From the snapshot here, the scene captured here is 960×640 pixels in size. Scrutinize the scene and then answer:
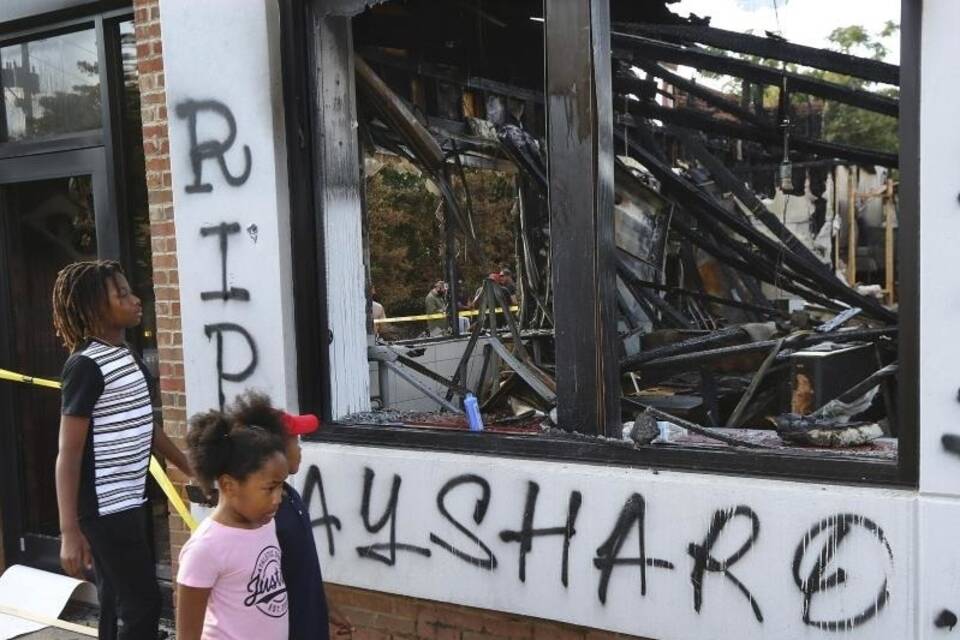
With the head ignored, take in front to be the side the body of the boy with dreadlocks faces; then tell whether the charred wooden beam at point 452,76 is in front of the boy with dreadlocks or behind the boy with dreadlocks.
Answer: in front

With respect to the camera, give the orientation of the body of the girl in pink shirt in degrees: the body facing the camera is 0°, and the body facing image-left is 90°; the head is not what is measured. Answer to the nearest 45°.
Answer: approximately 315°

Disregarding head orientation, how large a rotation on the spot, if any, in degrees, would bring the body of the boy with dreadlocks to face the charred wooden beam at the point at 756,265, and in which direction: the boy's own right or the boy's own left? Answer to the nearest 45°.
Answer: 0° — they already face it

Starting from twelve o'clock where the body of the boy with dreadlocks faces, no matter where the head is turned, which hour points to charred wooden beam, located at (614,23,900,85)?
The charred wooden beam is roughly at 10 o'clock from the boy with dreadlocks.

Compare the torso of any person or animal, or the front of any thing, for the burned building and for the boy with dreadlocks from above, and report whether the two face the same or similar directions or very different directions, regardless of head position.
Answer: very different directions

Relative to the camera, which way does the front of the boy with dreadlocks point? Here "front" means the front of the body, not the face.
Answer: to the viewer's right

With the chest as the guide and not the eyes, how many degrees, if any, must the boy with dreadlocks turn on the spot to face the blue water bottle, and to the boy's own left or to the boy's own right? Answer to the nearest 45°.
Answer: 0° — they already face it

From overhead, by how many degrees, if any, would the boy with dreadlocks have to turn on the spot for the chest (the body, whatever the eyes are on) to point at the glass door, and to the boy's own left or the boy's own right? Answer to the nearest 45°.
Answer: approximately 90° to the boy's own left

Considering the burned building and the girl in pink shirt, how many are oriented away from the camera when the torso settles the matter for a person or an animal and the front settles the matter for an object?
0

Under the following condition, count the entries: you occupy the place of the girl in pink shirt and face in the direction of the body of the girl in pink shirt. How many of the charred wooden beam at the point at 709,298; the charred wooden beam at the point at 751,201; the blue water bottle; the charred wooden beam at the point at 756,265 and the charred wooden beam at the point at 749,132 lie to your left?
5

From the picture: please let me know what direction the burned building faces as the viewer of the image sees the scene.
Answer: facing the viewer and to the left of the viewer

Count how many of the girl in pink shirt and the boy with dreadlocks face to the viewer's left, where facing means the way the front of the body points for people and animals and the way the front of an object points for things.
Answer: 0
